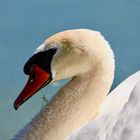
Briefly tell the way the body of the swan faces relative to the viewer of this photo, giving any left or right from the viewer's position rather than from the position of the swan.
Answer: facing to the left of the viewer
